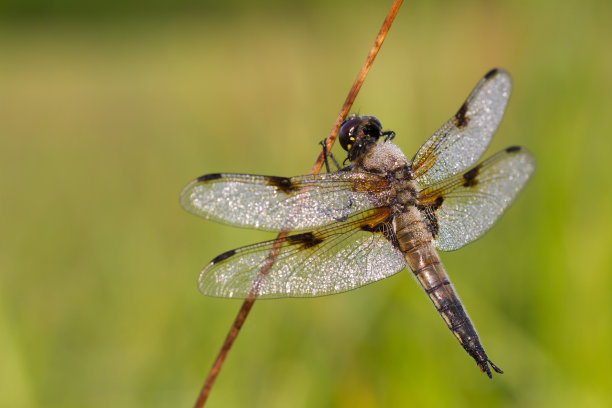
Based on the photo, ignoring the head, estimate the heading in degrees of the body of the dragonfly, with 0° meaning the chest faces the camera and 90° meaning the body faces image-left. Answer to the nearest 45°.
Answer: approximately 135°
